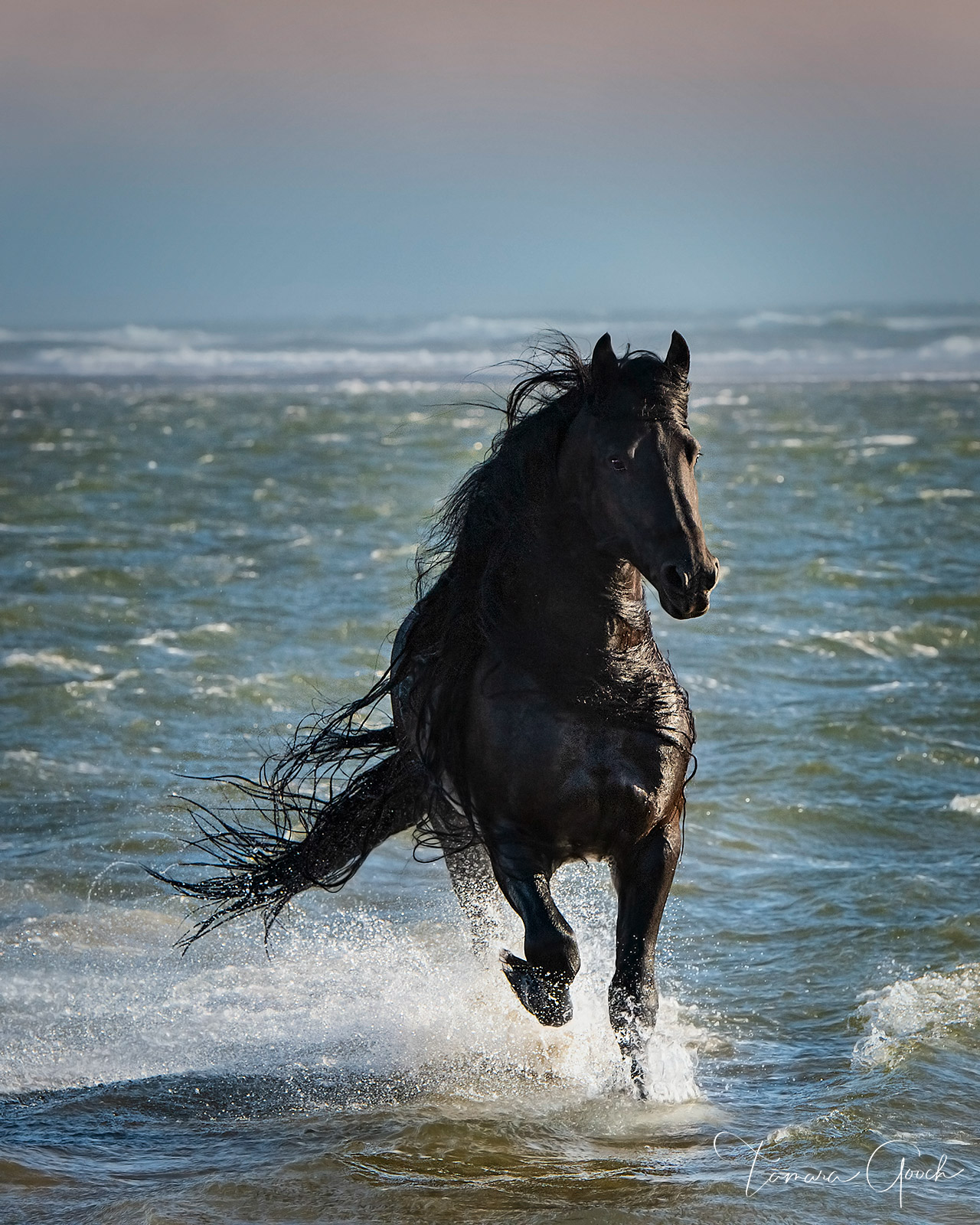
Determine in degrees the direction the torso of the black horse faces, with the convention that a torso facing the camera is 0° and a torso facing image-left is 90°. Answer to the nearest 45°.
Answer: approximately 315°
